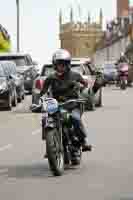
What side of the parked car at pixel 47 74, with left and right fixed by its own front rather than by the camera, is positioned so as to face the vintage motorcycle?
back

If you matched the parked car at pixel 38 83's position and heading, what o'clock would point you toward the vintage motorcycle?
The vintage motorcycle is roughly at 6 o'clock from the parked car.

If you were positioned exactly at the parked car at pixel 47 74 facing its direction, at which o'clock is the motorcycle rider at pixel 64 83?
The motorcycle rider is roughly at 6 o'clock from the parked car.

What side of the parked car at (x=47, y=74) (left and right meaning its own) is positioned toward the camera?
back
